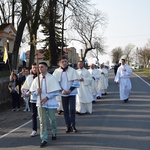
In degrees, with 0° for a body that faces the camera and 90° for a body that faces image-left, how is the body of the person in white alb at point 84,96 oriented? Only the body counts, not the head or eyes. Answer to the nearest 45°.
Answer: approximately 45°

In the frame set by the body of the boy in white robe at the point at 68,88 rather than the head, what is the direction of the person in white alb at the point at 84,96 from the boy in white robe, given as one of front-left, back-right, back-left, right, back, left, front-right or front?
back

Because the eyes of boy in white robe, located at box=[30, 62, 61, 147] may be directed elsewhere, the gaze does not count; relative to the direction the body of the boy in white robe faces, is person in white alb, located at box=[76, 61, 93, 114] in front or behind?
behind

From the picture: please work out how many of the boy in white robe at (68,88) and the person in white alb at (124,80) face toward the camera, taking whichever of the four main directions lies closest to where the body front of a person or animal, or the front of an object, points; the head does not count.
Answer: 2

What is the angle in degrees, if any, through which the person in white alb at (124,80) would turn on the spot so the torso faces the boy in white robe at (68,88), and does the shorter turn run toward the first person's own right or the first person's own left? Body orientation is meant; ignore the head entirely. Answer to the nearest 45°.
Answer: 0° — they already face them

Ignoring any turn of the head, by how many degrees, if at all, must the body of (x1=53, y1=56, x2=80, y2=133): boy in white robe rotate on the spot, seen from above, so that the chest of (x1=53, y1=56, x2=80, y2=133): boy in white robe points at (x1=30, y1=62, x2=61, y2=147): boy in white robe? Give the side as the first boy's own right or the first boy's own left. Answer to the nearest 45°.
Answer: approximately 45° to the first boy's own right

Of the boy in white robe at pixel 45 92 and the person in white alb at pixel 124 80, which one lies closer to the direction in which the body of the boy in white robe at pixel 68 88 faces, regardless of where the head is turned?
the boy in white robe

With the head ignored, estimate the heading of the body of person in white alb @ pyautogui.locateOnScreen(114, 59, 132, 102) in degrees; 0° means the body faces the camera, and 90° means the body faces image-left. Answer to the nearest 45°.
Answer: approximately 0°
